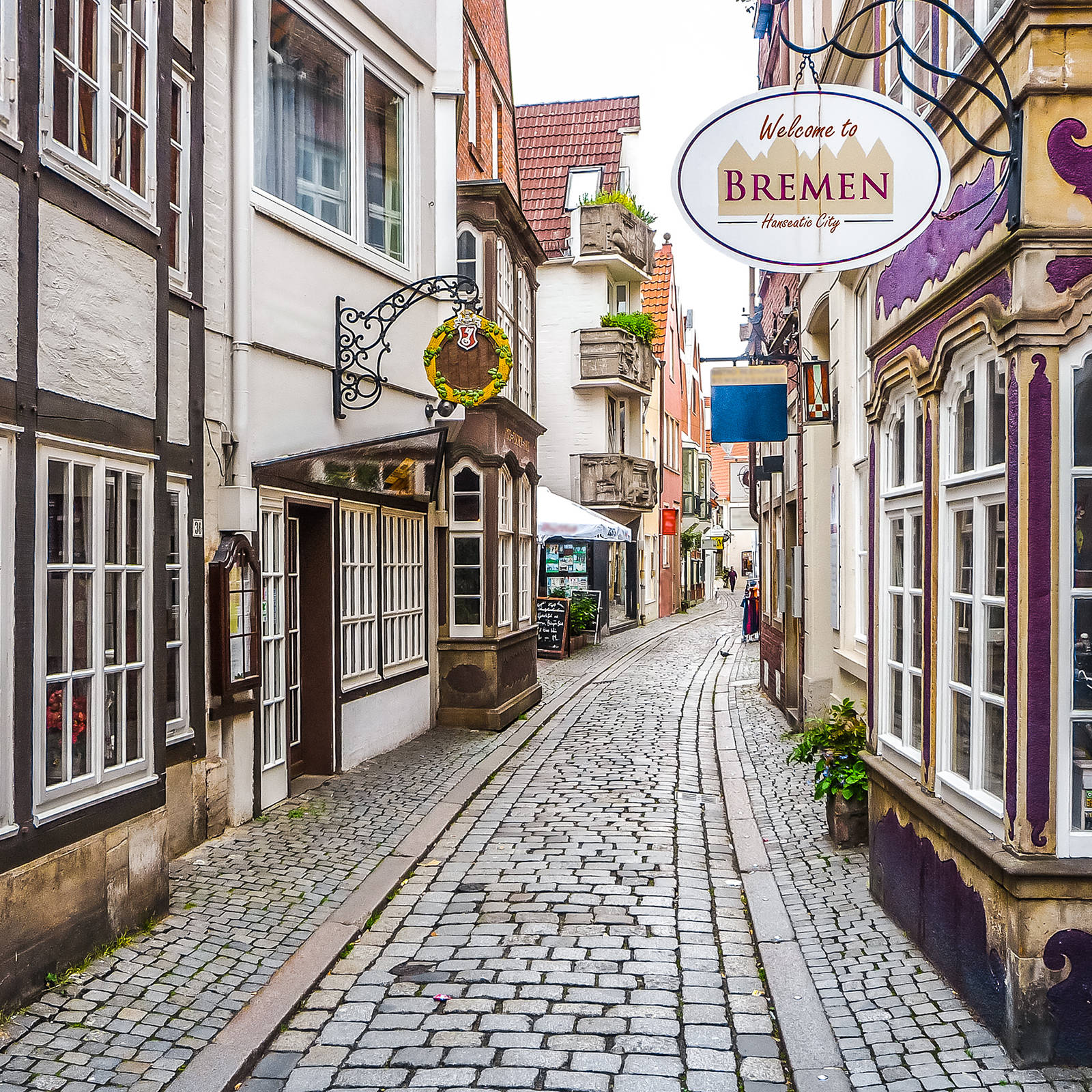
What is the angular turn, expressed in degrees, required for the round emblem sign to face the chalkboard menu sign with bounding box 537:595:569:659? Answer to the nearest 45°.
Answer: approximately 180°

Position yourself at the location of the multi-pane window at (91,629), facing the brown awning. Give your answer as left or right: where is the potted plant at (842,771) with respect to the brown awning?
right

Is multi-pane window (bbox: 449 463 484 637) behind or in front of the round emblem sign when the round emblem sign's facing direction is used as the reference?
behind

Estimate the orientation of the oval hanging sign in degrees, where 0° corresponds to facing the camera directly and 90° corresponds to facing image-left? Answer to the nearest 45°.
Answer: approximately 0°

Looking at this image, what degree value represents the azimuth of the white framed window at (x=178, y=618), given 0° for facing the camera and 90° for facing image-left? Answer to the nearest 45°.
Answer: approximately 315°

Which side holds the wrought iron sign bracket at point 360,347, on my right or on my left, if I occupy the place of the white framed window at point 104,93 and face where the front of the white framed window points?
on my left

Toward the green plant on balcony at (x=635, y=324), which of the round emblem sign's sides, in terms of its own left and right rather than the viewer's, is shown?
back

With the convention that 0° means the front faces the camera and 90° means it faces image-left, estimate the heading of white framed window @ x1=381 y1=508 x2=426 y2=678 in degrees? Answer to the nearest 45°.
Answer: approximately 315°
